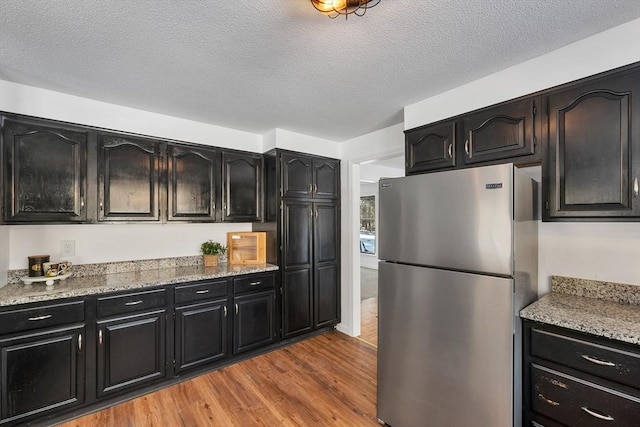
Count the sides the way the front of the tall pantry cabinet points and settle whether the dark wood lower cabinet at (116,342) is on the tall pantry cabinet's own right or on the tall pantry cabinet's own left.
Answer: on the tall pantry cabinet's own right

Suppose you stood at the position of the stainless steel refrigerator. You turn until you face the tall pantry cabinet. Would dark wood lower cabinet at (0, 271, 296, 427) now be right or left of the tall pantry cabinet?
left

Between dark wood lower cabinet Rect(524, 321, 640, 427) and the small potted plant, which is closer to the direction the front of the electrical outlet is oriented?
the dark wood lower cabinet

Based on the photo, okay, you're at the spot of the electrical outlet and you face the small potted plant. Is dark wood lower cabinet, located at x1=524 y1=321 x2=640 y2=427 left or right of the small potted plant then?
right

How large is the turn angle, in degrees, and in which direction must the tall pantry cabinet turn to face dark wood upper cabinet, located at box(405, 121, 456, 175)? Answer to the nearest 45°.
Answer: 0° — it already faces it

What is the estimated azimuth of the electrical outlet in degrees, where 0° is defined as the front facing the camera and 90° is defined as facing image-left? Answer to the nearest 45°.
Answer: approximately 0°

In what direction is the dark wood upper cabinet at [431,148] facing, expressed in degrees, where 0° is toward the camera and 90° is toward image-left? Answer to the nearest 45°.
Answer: approximately 45°

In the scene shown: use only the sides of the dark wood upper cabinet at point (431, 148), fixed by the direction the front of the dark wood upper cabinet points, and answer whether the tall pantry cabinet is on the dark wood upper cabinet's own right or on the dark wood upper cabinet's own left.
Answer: on the dark wood upper cabinet's own right

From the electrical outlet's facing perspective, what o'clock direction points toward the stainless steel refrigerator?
The stainless steel refrigerator is roughly at 11 o'clock from the electrical outlet.

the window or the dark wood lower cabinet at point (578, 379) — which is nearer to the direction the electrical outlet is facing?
the dark wood lower cabinet
